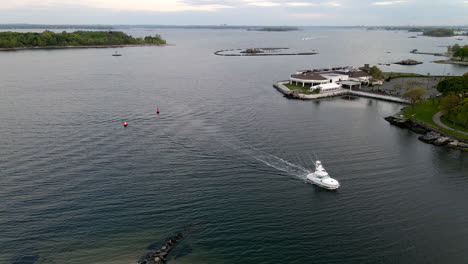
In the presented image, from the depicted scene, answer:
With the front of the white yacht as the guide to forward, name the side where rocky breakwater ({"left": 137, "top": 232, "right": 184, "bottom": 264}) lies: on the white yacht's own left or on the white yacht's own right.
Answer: on the white yacht's own right

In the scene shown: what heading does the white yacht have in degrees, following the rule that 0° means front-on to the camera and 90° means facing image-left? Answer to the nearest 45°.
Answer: approximately 315°
